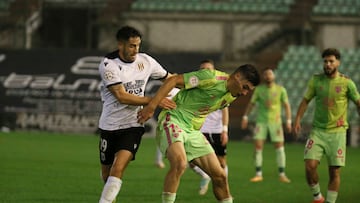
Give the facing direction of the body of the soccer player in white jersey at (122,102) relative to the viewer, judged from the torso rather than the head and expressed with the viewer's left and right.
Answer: facing the viewer and to the right of the viewer

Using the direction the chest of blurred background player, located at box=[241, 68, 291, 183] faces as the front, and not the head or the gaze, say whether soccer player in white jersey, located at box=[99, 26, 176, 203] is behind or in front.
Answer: in front

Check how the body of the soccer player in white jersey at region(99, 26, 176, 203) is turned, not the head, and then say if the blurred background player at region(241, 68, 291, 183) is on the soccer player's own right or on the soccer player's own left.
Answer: on the soccer player's own left

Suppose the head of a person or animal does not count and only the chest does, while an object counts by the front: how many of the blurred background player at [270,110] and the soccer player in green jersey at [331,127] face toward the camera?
2

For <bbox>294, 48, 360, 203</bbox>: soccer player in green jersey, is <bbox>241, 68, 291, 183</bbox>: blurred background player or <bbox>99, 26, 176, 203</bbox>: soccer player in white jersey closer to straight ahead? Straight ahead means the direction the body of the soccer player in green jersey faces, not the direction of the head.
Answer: the soccer player in white jersey

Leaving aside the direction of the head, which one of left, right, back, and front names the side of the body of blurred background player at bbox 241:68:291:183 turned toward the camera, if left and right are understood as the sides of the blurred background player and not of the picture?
front

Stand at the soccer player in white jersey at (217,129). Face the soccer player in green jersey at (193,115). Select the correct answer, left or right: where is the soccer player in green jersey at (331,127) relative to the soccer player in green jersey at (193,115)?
left

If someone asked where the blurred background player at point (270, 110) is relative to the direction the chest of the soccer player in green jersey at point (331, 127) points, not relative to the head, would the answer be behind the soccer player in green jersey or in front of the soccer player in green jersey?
behind

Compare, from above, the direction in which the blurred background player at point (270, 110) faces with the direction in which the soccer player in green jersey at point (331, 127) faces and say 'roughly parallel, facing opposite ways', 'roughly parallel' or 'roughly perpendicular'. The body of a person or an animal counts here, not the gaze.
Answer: roughly parallel

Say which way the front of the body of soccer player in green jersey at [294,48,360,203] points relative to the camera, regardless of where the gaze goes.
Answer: toward the camera
